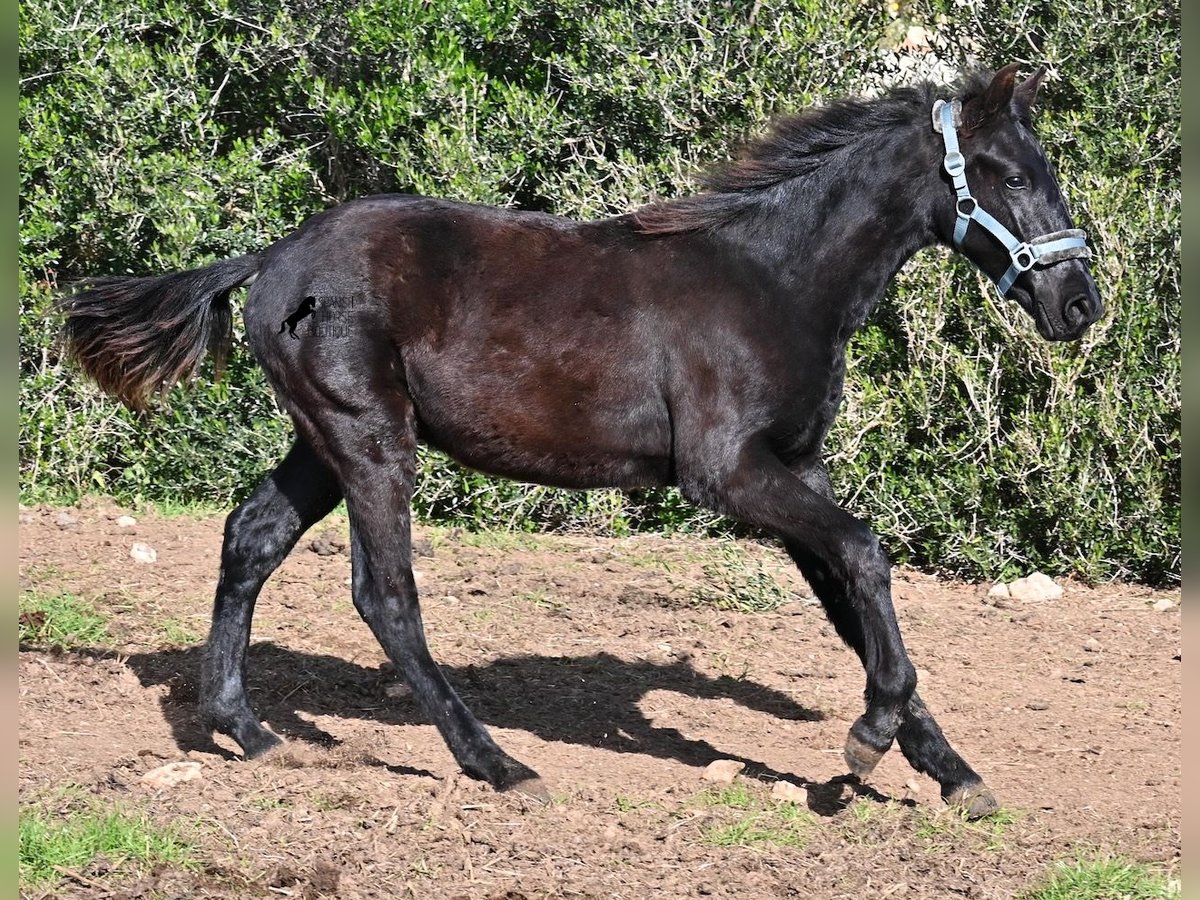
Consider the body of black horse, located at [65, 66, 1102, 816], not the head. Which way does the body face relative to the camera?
to the viewer's right

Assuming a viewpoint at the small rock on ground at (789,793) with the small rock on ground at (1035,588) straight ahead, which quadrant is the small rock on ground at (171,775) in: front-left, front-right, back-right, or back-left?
back-left

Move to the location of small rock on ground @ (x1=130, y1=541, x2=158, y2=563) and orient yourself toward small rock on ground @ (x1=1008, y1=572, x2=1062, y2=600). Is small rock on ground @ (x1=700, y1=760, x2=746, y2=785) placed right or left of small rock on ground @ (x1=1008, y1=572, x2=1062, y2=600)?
right
